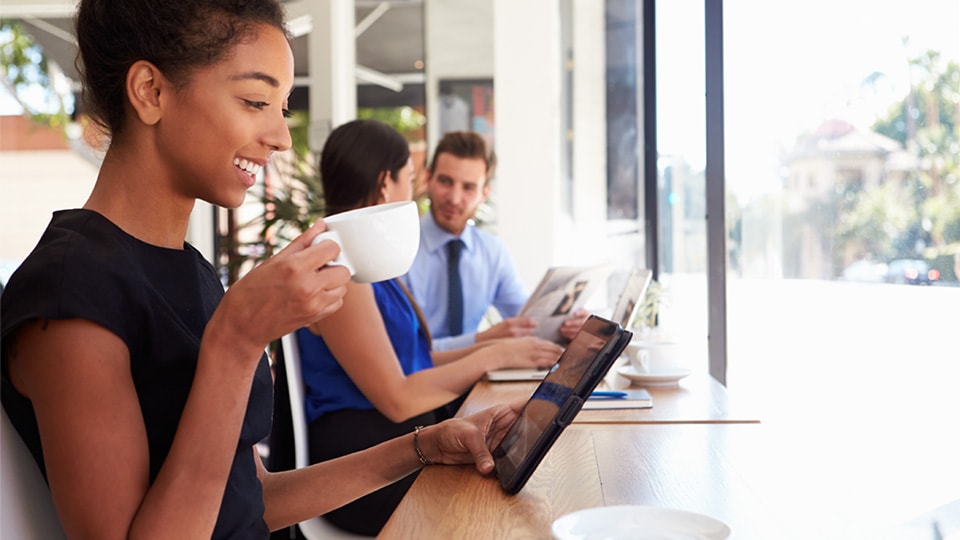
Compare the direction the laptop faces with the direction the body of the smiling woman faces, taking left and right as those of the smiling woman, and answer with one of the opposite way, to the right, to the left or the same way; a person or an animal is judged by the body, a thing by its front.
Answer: the opposite way

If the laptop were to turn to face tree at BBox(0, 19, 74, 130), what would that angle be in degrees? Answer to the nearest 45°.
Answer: approximately 45° to its right

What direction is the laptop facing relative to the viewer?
to the viewer's left

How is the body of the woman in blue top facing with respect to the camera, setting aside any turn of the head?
to the viewer's right

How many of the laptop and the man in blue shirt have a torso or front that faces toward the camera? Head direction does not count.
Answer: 1

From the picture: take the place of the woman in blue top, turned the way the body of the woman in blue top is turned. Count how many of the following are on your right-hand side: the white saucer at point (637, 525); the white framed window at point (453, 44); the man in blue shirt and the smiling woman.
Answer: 2

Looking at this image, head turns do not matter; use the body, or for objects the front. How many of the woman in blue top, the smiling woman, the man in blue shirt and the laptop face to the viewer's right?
2

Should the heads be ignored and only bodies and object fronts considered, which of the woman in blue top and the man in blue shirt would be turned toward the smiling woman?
the man in blue shirt

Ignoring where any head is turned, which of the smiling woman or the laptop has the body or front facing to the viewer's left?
the laptop

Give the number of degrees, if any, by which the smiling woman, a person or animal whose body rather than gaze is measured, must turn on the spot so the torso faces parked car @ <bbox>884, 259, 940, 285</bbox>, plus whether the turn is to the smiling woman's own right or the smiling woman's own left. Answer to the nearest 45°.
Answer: approximately 45° to the smiling woman's own left

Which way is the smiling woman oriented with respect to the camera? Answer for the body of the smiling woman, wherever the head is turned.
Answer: to the viewer's right

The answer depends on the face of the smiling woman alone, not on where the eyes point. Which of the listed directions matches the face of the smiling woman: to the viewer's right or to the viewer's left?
to the viewer's right
